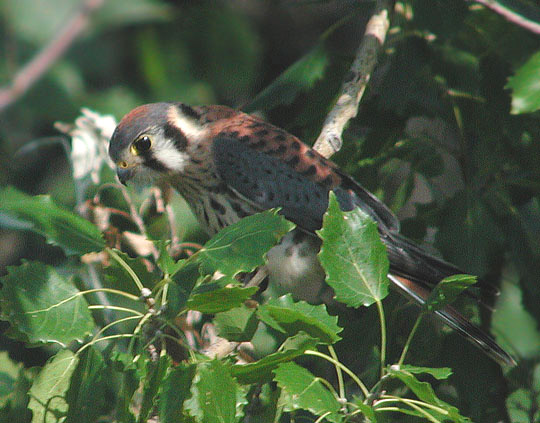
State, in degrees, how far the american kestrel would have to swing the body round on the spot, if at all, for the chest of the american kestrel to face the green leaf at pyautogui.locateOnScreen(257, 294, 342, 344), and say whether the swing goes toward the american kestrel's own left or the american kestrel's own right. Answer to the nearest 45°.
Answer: approximately 90° to the american kestrel's own left

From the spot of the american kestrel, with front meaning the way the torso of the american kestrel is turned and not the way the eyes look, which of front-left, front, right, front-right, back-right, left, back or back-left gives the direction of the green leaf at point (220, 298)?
left

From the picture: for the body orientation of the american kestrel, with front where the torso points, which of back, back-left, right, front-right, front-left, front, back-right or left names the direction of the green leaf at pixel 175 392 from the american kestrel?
left

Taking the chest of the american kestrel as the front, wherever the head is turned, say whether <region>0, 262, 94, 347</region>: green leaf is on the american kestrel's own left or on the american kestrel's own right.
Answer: on the american kestrel's own left

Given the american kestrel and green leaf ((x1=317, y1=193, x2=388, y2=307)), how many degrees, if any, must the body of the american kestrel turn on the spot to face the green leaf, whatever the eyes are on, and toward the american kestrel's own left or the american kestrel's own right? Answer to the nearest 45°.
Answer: approximately 90° to the american kestrel's own left

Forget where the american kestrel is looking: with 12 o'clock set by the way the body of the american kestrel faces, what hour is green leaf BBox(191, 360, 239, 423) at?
The green leaf is roughly at 9 o'clock from the american kestrel.

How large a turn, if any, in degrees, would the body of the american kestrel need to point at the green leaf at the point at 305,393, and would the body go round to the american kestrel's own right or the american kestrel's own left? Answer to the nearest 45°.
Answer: approximately 90° to the american kestrel's own left

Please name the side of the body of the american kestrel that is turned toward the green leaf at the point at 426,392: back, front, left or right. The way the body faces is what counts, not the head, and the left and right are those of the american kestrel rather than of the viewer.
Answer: back

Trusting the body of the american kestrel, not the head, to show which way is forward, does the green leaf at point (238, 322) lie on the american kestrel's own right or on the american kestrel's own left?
on the american kestrel's own left

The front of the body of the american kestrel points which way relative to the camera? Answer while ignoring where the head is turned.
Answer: to the viewer's left
